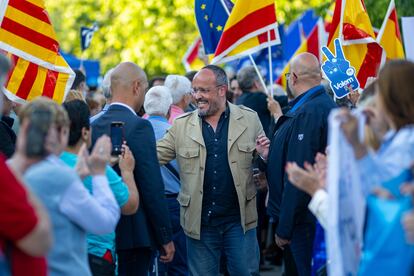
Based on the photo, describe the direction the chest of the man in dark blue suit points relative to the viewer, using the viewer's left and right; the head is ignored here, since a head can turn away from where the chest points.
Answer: facing away from the viewer and to the right of the viewer

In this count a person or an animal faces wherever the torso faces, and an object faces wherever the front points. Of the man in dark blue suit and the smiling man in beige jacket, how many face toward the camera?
1

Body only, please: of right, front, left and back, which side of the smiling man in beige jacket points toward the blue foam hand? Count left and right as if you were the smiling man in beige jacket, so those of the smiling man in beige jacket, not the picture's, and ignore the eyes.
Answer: left

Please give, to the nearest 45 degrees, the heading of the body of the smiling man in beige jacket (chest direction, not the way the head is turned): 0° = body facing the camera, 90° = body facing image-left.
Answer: approximately 0°

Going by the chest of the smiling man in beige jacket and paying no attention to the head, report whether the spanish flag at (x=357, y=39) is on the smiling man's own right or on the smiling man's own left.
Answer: on the smiling man's own left

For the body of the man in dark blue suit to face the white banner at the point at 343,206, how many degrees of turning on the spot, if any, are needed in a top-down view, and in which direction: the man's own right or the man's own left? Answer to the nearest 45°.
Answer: approximately 90° to the man's own right

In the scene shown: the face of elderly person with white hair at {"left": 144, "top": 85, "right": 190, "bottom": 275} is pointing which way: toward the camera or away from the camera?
away from the camera

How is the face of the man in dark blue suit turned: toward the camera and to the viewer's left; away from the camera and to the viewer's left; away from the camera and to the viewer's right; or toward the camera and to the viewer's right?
away from the camera and to the viewer's right
